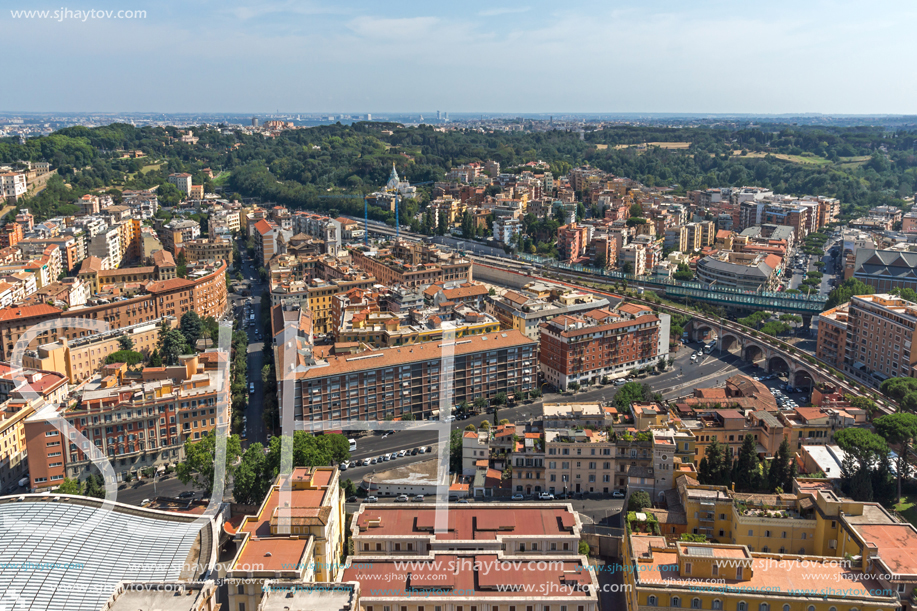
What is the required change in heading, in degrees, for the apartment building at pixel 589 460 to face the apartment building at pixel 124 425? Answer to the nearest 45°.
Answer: approximately 90° to its right

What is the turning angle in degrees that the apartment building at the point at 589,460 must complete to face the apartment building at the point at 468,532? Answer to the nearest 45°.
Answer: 0° — it already faces it

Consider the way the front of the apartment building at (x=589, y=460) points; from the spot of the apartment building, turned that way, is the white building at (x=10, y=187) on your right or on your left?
on your right

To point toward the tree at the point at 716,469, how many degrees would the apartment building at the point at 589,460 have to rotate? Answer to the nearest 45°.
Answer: approximately 90° to its left

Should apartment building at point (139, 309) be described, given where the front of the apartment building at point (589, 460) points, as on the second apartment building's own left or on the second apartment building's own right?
on the second apartment building's own right

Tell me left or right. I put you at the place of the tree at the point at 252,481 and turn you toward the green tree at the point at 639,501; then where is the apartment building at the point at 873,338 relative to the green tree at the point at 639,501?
left

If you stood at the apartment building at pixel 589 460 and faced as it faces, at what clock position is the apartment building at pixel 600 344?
the apartment building at pixel 600 344 is roughly at 6 o'clock from the apartment building at pixel 589 460.

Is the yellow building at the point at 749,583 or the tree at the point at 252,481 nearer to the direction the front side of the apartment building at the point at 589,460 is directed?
the yellow building

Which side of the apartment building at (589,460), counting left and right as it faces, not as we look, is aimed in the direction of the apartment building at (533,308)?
back

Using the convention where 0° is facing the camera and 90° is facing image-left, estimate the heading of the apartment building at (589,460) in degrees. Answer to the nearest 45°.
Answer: approximately 0°

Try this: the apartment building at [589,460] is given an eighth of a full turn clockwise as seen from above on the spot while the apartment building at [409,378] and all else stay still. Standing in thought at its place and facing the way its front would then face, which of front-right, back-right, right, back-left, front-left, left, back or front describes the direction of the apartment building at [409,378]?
right

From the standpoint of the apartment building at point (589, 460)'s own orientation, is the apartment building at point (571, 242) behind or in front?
behind

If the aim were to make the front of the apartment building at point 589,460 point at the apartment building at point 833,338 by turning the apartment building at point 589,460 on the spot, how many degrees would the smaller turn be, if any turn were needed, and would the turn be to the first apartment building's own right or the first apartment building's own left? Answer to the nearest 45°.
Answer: approximately 135° to the first apartment building's own left

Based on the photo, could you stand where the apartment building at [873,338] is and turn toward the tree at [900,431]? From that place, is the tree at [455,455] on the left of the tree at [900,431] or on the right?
right
